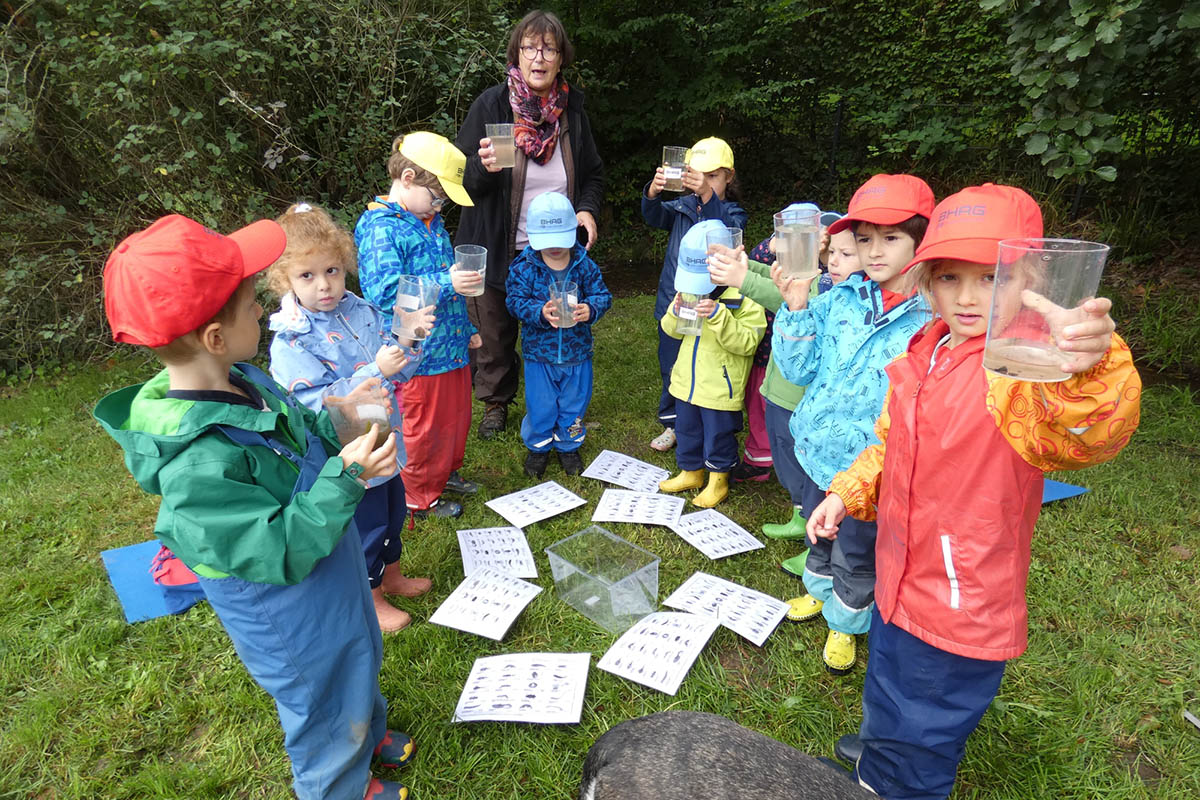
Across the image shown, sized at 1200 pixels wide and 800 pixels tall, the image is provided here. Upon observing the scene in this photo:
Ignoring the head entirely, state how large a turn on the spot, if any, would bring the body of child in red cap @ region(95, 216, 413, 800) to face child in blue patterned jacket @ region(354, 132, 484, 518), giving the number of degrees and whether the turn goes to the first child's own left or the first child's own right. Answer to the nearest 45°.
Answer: approximately 45° to the first child's own left

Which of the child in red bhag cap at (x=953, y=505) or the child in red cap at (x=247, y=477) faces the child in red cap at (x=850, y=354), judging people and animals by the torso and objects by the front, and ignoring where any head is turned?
the child in red cap at (x=247, y=477)

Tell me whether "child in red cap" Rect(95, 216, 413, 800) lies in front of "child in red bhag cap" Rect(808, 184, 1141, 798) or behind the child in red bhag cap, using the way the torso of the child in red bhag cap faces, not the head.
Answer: in front

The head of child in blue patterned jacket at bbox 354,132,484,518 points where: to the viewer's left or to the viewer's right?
to the viewer's right

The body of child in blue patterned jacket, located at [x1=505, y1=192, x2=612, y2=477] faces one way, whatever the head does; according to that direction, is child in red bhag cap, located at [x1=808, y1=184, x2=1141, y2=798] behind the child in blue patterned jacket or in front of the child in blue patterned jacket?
in front

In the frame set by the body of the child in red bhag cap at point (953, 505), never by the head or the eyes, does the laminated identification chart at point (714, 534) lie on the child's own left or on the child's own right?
on the child's own right

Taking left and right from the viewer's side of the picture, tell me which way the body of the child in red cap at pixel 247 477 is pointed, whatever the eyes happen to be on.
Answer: facing to the right of the viewer

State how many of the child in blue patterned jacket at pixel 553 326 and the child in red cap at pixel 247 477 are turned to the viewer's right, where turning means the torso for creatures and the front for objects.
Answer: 1

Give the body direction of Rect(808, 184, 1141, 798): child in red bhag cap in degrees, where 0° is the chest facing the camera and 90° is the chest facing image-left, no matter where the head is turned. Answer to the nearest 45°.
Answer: approximately 45°

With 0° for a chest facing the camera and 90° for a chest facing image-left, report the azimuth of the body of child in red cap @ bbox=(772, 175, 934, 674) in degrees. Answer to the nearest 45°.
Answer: approximately 45°

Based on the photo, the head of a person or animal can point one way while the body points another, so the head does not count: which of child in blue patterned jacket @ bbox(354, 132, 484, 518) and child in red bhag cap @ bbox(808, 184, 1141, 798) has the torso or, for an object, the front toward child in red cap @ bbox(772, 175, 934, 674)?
the child in blue patterned jacket
